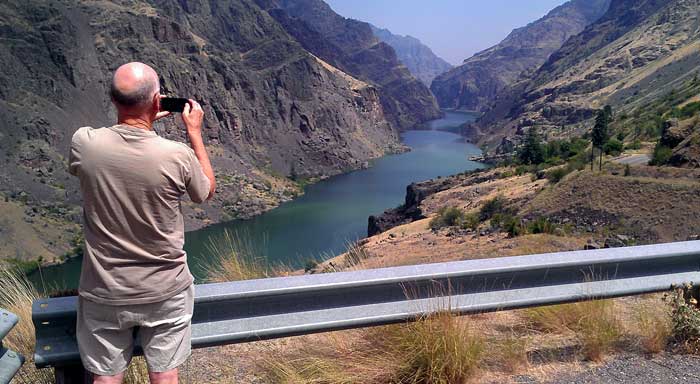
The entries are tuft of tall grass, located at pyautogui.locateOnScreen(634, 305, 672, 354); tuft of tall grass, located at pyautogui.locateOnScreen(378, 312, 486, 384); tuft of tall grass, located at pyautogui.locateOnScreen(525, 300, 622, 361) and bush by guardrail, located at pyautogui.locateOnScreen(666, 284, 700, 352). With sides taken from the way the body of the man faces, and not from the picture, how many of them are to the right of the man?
4

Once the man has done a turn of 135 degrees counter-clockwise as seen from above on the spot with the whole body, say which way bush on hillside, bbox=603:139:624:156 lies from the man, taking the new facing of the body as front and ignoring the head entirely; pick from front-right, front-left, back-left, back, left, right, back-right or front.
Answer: back

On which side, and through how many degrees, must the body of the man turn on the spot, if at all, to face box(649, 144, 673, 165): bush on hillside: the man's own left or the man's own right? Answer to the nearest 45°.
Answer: approximately 45° to the man's own right

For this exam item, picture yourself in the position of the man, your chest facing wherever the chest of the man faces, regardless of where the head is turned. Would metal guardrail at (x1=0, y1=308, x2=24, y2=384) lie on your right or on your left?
on your left

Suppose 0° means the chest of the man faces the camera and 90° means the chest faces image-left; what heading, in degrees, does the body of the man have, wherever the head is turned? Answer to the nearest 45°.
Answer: approximately 180°

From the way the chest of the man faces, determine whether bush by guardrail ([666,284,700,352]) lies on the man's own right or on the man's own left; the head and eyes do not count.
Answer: on the man's own right

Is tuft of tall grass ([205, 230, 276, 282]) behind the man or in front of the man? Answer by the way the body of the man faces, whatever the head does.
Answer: in front

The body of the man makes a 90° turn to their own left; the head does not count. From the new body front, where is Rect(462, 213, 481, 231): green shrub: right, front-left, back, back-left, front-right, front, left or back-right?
back-right

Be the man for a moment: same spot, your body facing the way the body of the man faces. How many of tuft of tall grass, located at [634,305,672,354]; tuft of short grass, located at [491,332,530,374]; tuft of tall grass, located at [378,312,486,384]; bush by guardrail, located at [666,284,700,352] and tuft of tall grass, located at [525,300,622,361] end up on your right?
5

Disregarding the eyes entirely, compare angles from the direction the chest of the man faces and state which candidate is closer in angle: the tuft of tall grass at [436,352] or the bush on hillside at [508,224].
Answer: the bush on hillside

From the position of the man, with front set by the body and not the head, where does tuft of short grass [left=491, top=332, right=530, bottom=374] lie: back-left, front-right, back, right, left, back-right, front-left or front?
right

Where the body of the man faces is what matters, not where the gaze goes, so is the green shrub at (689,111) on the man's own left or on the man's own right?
on the man's own right

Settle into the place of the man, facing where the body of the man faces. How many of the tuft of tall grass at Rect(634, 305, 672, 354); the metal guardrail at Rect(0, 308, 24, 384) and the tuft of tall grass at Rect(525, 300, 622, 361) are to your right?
2

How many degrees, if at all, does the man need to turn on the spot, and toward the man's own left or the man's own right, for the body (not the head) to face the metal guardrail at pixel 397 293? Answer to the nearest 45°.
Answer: approximately 90° to the man's own right

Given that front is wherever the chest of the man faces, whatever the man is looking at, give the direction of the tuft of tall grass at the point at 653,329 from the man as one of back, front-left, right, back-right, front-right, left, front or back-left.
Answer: right

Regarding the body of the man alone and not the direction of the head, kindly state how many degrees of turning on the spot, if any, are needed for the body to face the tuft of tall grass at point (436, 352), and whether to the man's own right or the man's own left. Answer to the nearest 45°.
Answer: approximately 90° to the man's own right

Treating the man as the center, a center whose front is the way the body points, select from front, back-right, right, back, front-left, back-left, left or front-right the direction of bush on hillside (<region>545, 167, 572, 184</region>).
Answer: front-right
